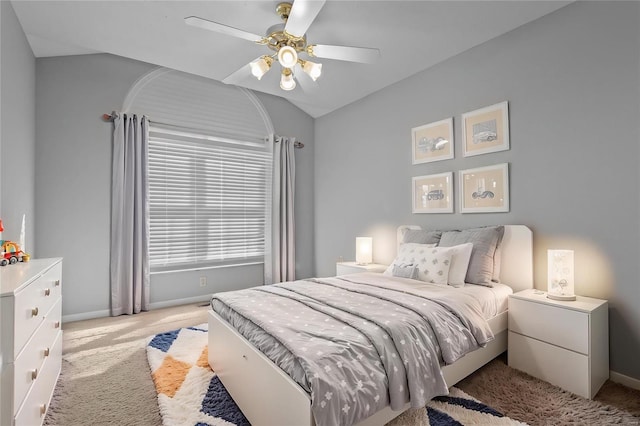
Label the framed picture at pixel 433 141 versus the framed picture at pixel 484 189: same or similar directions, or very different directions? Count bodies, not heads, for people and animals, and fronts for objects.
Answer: same or similar directions

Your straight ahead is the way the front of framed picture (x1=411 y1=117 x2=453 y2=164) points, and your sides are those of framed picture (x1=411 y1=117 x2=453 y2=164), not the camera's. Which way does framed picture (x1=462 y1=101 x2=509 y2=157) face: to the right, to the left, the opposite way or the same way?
the same way

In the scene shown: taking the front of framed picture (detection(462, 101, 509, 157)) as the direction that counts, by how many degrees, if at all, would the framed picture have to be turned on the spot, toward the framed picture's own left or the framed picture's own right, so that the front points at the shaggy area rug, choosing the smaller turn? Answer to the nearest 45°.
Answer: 0° — it already faces it

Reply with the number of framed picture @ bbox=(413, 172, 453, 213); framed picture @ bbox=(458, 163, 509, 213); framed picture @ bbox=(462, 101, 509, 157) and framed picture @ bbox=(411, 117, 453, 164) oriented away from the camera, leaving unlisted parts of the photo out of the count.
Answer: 0

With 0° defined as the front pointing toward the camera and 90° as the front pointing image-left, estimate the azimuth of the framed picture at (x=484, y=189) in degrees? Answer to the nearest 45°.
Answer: approximately 45°

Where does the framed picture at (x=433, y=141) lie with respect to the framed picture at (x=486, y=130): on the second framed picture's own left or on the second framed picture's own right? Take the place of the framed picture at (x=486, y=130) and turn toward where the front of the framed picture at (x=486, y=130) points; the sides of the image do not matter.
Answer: on the second framed picture's own right

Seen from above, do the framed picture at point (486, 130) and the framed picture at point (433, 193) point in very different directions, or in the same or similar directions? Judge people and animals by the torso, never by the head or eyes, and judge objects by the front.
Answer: same or similar directions

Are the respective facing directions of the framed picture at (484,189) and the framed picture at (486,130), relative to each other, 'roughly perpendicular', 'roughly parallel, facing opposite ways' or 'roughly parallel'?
roughly parallel

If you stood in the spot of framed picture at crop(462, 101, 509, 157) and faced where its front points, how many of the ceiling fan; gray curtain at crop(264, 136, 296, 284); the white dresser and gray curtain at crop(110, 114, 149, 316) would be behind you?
0

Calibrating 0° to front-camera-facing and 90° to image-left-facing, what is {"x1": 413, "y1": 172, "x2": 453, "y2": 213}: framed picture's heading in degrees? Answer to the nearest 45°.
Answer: approximately 45°

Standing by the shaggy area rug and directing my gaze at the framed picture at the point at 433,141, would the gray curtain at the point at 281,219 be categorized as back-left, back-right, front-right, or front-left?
front-left

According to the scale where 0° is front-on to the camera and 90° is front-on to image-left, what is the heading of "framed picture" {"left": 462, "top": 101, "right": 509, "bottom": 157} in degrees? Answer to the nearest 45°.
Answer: approximately 45°

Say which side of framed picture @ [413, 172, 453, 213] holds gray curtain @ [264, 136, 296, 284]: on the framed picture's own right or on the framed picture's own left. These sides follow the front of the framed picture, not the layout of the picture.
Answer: on the framed picture's own right

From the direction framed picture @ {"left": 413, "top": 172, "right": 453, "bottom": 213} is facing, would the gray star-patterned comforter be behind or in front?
in front

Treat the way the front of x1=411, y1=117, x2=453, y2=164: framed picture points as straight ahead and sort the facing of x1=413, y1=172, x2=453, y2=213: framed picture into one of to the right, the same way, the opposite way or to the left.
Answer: the same way

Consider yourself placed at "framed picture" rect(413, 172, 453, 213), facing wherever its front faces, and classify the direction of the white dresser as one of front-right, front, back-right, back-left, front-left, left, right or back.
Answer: front

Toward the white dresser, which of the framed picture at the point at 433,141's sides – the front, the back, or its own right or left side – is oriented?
front
